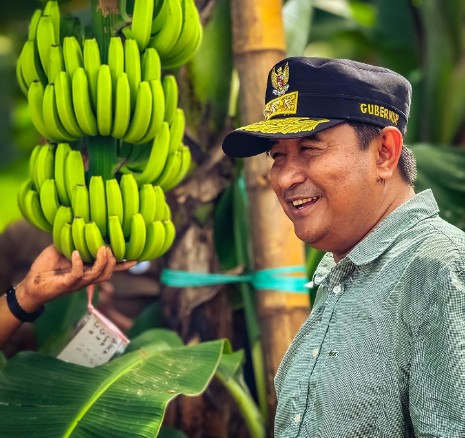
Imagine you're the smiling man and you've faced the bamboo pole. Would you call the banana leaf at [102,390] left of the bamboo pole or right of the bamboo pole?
left

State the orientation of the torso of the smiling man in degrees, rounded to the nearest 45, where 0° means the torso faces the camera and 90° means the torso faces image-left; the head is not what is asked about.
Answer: approximately 45°

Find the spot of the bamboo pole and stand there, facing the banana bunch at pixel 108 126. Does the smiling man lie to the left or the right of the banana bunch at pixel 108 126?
left

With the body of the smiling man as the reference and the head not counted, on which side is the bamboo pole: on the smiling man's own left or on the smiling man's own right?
on the smiling man's own right

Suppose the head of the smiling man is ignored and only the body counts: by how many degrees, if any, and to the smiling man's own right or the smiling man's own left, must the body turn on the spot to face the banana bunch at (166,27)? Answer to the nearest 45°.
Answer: approximately 90° to the smiling man's own right

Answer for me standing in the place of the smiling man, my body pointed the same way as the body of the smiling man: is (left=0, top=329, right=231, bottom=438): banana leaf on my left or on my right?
on my right

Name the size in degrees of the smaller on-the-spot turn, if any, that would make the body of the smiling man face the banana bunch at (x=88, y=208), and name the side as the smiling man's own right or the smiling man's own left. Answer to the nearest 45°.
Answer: approximately 90° to the smiling man's own right
